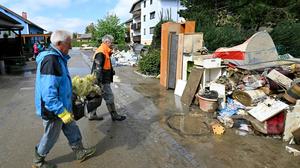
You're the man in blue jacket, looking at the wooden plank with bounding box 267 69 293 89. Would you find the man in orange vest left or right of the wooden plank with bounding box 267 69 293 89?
left

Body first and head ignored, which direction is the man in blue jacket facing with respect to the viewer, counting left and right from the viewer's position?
facing to the right of the viewer

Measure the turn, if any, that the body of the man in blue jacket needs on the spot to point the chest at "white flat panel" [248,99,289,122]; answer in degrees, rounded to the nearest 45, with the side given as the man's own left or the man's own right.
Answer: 0° — they already face it

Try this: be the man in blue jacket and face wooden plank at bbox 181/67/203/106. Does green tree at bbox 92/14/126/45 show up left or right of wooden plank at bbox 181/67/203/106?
left
